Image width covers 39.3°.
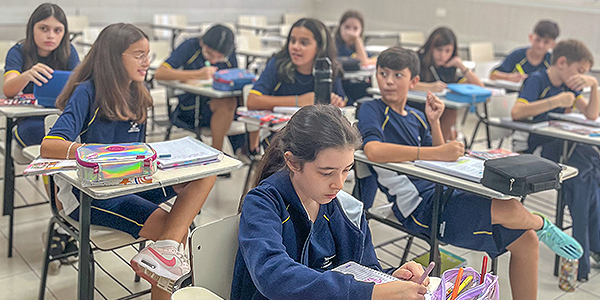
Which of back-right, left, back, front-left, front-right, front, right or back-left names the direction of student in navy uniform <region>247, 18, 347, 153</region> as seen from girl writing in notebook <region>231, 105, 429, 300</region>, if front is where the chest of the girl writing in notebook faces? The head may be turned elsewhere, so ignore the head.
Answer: back-left

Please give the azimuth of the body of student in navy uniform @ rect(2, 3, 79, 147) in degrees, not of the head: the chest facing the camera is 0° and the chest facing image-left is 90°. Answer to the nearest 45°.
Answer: approximately 315°

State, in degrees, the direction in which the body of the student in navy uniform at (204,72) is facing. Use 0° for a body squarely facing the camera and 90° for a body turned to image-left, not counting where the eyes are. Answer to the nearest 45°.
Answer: approximately 315°

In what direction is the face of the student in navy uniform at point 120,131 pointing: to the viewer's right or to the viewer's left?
to the viewer's right

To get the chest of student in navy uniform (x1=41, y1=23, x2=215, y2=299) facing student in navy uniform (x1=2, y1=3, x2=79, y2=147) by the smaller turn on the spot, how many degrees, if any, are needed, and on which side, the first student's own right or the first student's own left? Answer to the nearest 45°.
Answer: approximately 135° to the first student's own left

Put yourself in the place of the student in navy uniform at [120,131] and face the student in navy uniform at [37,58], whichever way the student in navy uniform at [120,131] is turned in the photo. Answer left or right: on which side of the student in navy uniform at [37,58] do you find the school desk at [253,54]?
right
